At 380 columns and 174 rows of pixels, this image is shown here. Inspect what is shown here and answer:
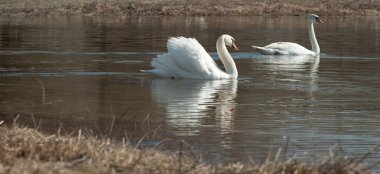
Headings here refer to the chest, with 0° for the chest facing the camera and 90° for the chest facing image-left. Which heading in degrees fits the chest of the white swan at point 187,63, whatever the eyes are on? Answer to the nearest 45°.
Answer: approximately 270°
